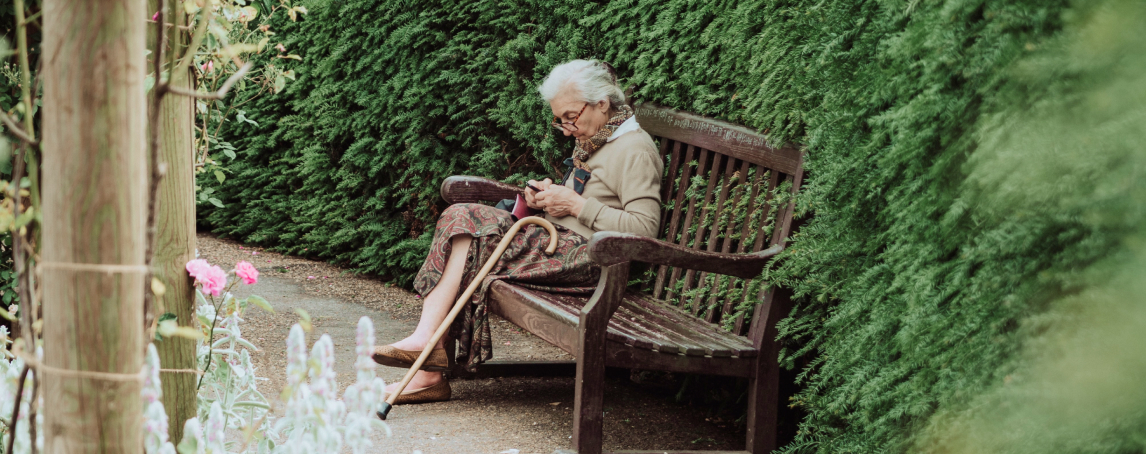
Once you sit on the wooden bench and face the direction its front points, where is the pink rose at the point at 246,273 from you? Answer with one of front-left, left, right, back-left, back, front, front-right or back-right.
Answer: front

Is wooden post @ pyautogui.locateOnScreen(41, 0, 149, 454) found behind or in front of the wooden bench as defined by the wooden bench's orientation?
in front

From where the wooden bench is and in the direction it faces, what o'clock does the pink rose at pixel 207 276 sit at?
The pink rose is roughly at 12 o'clock from the wooden bench.

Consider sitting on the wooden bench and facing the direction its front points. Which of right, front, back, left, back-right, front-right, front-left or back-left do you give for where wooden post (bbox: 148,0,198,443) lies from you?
front

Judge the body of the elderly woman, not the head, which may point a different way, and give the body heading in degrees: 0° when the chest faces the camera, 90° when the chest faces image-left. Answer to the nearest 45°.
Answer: approximately 90°

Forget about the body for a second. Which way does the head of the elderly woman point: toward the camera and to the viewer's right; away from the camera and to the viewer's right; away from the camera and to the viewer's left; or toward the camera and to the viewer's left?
toward the camera and to the viewer's left

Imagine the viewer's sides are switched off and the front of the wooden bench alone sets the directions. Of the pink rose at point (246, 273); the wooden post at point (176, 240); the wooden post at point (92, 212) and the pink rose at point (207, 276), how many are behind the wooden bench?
0

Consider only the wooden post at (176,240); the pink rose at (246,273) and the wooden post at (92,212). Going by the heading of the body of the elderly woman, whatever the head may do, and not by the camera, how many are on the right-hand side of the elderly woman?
0

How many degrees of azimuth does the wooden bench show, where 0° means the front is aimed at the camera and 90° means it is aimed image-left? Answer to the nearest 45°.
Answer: approximately 45°
